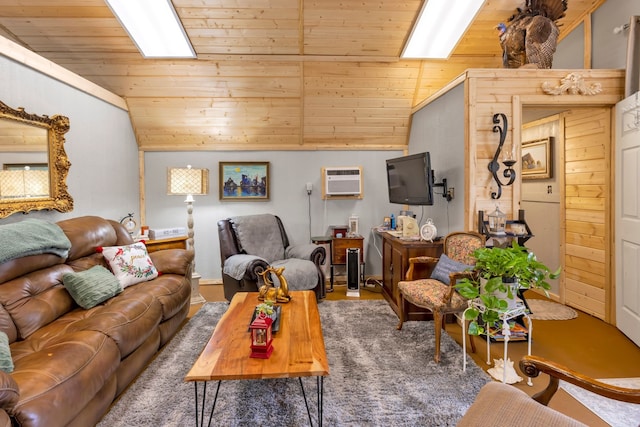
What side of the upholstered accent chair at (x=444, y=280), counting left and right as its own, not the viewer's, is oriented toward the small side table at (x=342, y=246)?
right

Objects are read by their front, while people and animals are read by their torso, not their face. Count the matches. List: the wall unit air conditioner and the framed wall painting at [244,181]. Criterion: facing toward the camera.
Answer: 2

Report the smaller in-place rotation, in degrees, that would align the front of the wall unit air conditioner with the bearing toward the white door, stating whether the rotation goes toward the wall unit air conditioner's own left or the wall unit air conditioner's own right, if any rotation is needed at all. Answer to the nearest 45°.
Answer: approximately 45° to the wall unit air conditioner's own left

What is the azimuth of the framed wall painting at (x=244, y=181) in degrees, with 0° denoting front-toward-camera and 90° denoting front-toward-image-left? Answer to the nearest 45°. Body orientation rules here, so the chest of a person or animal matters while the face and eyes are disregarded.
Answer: approximately 0°

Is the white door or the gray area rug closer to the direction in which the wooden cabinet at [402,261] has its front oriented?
the gray area rug

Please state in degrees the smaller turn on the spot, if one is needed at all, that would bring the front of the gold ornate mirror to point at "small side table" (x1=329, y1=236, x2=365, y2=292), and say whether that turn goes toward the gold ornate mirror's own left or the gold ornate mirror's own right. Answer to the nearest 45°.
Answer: approximately 45° to the gold ornate mirror's own left

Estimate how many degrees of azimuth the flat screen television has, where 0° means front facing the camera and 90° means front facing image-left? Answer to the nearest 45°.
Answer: approximately 45°
